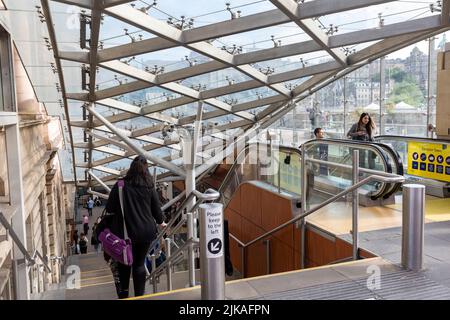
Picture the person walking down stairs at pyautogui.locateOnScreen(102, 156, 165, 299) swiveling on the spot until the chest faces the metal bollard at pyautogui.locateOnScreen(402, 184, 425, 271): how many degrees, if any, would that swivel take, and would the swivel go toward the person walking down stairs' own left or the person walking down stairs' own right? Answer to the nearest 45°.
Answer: approximately 135° to the person walking down stairs' own right

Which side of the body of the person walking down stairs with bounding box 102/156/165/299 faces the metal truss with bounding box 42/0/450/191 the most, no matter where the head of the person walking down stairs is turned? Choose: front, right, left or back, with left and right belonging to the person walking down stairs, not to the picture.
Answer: front

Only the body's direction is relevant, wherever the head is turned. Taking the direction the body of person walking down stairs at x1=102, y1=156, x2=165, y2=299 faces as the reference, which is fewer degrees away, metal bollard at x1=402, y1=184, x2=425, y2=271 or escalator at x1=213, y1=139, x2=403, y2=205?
the escalator

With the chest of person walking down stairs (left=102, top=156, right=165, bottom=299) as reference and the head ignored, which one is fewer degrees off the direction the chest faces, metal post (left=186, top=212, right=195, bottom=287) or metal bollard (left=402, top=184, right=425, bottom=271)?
the metal post

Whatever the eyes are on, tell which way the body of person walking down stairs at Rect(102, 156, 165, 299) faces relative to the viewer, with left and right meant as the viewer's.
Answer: facing away from the viewer

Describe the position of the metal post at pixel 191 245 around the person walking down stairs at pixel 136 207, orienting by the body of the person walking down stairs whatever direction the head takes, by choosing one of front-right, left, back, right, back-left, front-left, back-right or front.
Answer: right

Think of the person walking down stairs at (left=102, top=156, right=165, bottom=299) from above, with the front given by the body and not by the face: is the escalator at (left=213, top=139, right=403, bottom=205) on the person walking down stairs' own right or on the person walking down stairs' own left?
on the person walking down stairs' own right

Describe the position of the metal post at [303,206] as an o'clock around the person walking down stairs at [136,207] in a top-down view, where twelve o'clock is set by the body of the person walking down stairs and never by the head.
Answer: The metal post is roughly at 2 o'clock from the person walking down stairs.

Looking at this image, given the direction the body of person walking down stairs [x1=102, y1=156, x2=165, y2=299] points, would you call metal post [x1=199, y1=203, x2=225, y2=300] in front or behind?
behind

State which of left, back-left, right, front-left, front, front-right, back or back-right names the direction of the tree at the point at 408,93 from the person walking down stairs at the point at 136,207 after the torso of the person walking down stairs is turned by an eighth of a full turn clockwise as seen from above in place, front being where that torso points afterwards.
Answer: front

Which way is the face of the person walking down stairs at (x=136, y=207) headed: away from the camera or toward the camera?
away from the camera

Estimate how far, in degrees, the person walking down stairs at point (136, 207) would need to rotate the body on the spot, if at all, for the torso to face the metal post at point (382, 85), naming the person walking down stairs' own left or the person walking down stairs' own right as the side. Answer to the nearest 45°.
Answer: approximately 45° to the person walking down stairs' own right

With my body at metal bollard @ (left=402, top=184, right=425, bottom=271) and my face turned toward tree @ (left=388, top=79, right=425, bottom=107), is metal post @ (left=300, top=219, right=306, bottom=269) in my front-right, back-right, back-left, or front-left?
front-left

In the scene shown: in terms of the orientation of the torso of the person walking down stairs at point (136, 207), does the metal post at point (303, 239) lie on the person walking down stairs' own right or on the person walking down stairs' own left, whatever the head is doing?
on the person walking down stairs' own right

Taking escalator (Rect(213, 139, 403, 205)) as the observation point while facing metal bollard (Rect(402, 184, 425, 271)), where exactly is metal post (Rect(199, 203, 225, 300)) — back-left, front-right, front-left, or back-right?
front-right
